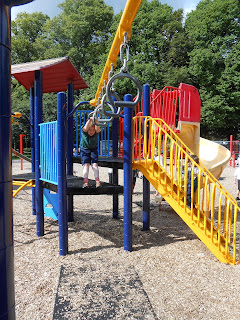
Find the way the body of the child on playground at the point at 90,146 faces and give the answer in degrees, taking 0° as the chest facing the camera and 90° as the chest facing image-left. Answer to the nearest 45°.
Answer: approximately 0°

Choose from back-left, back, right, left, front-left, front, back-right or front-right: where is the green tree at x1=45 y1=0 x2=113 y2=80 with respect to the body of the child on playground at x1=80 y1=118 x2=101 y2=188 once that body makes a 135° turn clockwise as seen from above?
front-right
